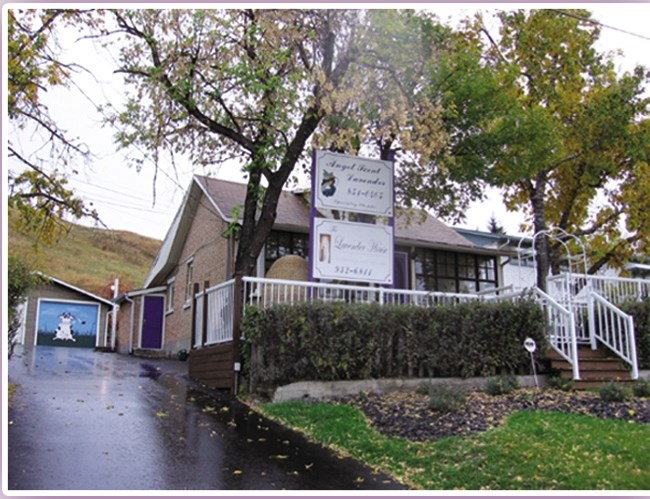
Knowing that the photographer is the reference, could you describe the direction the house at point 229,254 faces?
facing the viewer and to the right of the viewer

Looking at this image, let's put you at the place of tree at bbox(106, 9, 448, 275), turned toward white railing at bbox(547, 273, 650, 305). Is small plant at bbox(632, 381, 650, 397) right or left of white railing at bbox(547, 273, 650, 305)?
right

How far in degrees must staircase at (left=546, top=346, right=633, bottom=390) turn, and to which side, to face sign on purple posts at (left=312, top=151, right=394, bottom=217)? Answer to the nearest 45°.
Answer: approximately 90° to its right

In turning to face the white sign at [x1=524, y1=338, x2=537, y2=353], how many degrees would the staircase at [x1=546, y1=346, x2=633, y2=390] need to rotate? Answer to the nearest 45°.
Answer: approximately 45° to its right

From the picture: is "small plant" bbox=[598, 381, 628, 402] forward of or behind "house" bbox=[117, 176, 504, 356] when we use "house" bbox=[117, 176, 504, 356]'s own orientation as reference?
forward

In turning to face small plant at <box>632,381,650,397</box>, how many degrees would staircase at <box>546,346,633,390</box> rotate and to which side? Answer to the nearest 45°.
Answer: approximately 45° to its left

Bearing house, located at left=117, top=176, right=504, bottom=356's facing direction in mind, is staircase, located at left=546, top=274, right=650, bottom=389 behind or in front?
in front

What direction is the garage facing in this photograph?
toward the camera

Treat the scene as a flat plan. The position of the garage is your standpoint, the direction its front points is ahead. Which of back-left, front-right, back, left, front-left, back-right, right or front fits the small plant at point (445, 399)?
front

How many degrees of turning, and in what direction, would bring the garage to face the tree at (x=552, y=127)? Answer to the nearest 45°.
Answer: approximately 45° to its left

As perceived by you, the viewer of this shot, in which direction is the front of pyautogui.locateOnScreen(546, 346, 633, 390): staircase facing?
facing the viewer

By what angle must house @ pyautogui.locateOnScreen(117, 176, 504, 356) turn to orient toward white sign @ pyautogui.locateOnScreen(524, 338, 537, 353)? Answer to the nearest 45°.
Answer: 0° — it already faces it

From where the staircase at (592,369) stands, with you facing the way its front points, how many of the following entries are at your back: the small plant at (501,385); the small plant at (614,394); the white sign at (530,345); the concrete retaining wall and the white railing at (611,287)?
1

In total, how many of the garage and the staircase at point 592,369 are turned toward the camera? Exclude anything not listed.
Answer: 2
